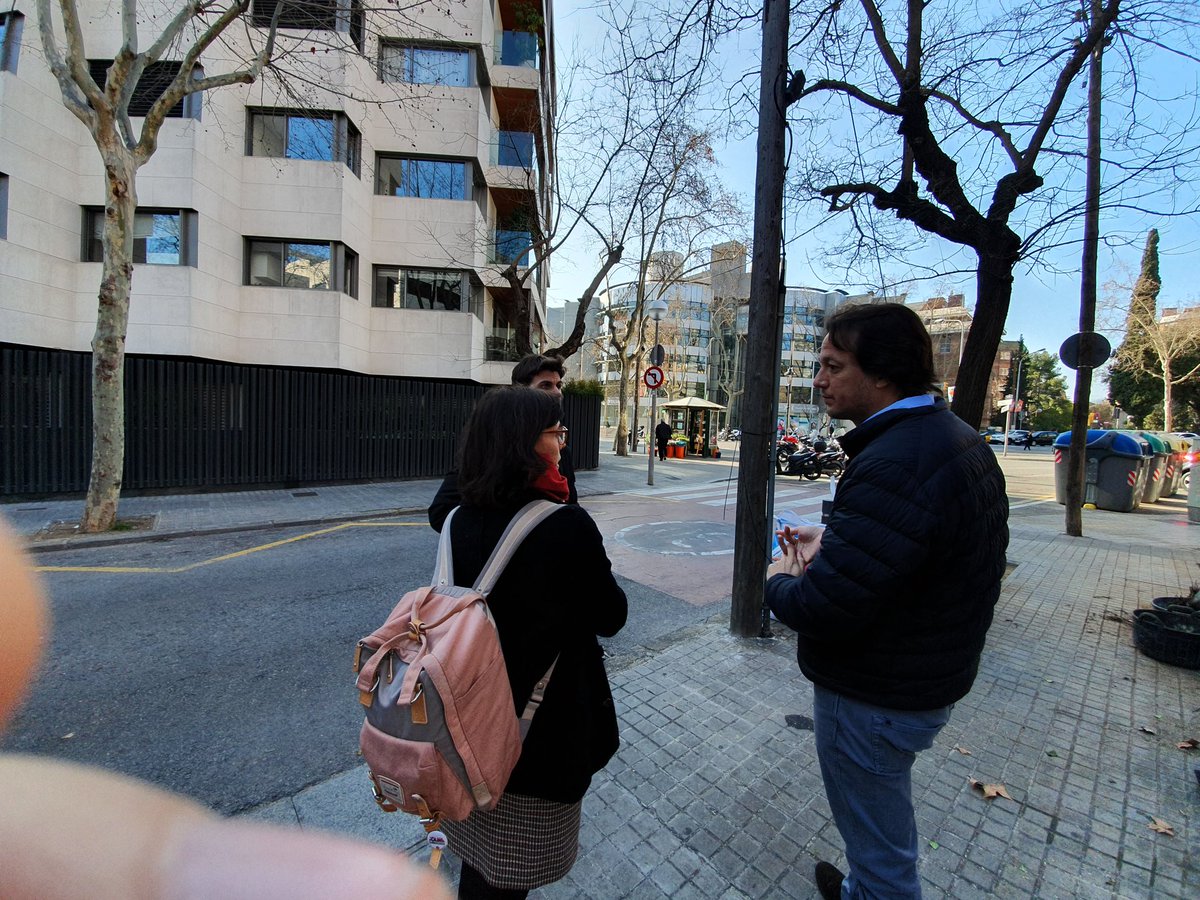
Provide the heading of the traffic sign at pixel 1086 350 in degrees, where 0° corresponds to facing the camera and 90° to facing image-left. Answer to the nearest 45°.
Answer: approximately 180°

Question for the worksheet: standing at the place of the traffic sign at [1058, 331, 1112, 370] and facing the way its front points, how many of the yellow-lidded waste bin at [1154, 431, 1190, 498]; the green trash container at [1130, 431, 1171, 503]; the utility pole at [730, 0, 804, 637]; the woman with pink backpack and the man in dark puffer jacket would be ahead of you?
2

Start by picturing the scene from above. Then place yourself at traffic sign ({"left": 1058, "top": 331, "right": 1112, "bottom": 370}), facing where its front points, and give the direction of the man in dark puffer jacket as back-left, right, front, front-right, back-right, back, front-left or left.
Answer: back

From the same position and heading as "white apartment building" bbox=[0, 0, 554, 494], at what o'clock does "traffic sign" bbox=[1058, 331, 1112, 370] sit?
The traffic sign is roughly at 12 o'clock from the white apartment building.

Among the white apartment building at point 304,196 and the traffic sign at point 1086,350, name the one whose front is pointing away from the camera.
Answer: the traffic sign

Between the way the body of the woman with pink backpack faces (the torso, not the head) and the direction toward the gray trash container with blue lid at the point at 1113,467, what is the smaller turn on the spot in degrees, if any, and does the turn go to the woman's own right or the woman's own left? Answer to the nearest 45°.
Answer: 0° — they already face it

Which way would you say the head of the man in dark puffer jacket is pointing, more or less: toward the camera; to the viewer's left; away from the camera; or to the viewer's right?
to the viewer's left

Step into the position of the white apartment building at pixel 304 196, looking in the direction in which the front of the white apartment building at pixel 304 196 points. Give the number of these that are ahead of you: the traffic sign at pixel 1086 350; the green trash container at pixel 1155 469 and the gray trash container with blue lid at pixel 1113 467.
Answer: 3

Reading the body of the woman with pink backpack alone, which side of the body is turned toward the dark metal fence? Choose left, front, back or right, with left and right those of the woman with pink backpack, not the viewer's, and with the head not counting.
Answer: left

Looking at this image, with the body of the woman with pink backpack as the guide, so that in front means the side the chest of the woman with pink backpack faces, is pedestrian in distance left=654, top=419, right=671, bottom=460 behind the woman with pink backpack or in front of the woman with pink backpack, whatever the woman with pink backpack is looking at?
in front
